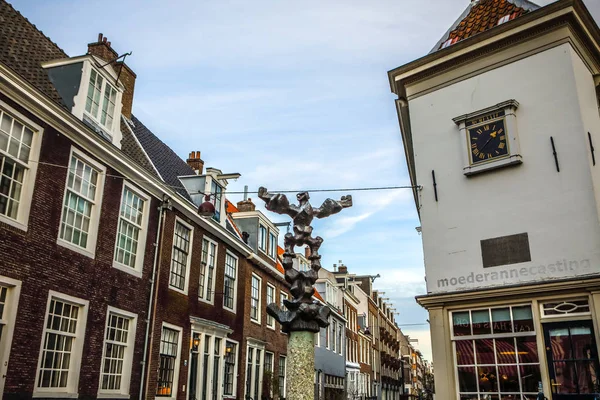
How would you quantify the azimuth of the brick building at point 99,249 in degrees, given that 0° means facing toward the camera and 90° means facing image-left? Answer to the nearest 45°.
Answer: approximately 315°

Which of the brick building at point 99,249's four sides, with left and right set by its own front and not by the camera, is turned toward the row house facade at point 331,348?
left

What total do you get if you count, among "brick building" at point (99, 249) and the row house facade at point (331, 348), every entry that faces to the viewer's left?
0

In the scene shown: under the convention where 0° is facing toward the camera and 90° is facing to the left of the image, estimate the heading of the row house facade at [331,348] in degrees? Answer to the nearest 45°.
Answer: approximately 315°

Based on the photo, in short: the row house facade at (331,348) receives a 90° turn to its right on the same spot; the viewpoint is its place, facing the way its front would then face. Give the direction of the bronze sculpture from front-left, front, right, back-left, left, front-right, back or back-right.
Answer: front-left

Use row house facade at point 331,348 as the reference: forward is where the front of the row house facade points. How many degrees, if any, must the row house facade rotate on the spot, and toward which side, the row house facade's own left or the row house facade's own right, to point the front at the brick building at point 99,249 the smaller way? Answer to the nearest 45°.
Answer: approximately 45° to the row house facade's own right
